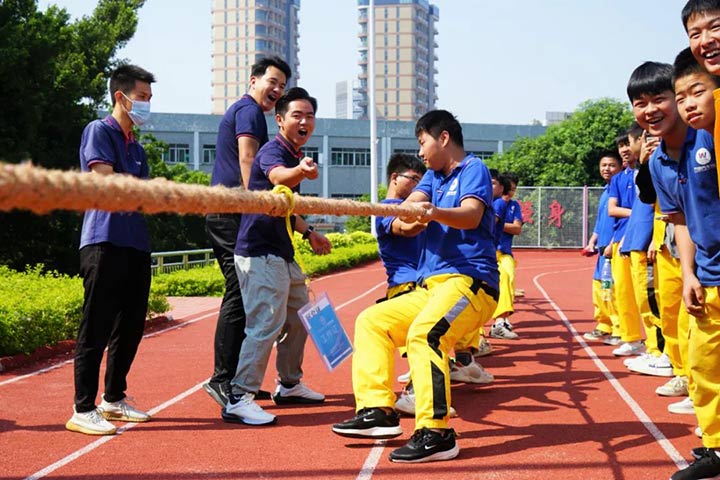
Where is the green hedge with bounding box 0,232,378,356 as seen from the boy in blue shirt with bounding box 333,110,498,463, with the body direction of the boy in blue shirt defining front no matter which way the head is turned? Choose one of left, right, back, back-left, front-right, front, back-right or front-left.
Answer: right

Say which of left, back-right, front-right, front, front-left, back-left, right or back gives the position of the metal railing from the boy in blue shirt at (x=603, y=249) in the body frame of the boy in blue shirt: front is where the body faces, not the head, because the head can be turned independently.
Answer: right

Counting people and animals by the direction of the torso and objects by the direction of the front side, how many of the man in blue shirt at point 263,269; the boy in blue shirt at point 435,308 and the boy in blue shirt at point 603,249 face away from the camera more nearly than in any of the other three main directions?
0

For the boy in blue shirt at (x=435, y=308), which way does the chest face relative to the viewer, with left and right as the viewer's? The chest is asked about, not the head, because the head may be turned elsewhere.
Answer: facing the viewer and to the left of the viewer

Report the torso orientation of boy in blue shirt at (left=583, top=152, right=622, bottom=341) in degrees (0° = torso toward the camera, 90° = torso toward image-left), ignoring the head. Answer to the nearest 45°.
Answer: approximately 45°

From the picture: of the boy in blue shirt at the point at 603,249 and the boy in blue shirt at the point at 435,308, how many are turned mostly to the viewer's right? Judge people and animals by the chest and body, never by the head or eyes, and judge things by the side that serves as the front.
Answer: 0

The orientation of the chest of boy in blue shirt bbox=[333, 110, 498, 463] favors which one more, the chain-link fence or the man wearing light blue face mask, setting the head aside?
the man wearing light blue face mask

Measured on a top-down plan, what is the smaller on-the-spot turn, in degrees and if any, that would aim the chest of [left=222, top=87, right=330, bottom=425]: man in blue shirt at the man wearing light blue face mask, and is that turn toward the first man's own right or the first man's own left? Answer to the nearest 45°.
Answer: approximately 135° to the first man's own right

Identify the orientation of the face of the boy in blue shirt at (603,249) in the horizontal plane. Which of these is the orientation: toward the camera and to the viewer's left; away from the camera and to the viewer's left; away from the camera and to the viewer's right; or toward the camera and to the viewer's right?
toward the camera and to the viewer's left

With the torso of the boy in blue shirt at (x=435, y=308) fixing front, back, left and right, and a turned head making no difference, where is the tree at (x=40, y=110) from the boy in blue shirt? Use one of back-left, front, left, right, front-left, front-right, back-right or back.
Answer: right

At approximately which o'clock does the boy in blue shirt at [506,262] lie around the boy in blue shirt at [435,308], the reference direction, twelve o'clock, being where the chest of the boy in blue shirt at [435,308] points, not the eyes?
the boy in blue shirt at [506,262] is roughly at 5 o'clock from the boy in blue shirt at [435,308].

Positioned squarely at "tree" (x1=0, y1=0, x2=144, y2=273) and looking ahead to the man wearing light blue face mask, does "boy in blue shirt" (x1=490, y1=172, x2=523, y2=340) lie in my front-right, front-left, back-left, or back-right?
front-left

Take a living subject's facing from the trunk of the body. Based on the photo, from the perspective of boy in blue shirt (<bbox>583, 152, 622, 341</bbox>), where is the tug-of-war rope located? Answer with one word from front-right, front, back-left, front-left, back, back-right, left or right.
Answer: front-left

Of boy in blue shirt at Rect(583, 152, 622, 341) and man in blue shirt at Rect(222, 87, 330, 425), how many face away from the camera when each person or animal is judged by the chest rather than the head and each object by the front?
0

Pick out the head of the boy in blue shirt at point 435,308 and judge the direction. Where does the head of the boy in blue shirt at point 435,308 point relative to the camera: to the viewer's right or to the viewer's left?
to the viewer's left

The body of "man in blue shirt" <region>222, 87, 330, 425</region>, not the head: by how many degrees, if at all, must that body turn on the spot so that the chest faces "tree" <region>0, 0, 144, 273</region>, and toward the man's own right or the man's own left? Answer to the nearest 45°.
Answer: approximately 135° to the man's own left

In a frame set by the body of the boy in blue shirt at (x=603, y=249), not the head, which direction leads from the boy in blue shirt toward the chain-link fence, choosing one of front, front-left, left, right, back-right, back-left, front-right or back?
back-right
